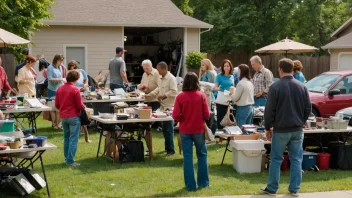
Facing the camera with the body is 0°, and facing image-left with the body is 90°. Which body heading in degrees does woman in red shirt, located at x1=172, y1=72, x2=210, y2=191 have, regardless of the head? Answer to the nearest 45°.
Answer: approximately 180°

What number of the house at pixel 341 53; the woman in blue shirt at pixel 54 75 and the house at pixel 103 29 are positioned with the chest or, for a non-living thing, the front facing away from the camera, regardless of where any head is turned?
0

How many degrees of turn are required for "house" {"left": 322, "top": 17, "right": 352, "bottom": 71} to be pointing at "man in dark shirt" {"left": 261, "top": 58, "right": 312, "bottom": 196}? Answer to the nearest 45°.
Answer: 0° — it already faces them

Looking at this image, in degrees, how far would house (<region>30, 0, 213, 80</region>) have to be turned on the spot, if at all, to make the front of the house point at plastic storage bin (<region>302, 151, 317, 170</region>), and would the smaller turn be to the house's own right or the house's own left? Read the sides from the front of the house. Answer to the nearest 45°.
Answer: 0° — it already faces it

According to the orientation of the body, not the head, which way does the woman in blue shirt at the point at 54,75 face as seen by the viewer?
to the viewer's right

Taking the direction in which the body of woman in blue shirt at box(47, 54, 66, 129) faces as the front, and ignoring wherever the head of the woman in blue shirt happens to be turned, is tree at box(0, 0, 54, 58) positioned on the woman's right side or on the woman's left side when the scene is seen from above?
on the woman's left side

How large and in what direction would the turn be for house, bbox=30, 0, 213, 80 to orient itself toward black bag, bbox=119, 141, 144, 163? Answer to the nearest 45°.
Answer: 0° — it already faces it

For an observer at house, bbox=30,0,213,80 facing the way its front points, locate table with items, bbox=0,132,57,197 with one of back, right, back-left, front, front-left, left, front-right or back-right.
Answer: front

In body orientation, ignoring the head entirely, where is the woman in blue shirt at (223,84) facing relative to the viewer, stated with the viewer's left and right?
facing the viewer

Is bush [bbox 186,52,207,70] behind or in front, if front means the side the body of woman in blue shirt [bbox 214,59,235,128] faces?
behind

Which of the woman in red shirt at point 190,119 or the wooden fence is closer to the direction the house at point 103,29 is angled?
the woman in red shirt

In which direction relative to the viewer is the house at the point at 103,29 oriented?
toward the camera

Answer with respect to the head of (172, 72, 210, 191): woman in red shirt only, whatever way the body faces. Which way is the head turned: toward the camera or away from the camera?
away from the camera

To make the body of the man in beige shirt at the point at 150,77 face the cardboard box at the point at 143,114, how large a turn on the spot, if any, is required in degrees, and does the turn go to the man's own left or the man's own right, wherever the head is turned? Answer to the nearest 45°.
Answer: approximately 45° to the man's own left

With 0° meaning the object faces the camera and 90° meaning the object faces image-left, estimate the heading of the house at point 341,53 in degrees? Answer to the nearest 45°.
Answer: approximately 0°

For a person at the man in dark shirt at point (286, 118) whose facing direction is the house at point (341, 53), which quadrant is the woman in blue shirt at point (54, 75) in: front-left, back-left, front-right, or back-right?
front-left
